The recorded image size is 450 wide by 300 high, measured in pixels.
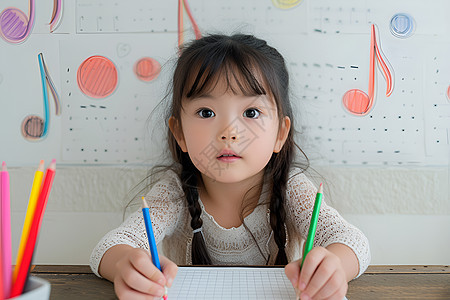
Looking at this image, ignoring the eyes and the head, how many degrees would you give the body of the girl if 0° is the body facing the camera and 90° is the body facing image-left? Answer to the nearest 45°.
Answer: approximately 0°
